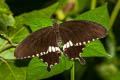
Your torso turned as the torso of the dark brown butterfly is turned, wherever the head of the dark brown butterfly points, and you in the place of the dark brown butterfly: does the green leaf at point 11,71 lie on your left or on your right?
on your left

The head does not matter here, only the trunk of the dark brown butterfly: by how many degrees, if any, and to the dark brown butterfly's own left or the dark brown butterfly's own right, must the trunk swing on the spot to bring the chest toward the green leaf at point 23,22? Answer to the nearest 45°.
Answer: approximately 45° to the dark brown butterfly's own left

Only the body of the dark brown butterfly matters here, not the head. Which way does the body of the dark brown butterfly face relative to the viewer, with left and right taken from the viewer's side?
facing away from the viewer
